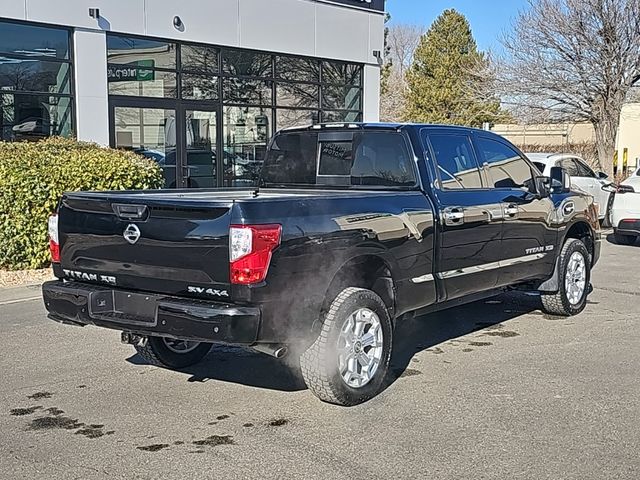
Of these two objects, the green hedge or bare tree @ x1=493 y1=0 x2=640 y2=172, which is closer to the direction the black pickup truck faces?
the bare tree

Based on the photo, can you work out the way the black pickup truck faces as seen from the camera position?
facing away from the viewer and to the right of the viewer

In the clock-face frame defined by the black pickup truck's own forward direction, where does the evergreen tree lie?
The evergreen tree is roughly at 11 o'clock from the black pickup truck.

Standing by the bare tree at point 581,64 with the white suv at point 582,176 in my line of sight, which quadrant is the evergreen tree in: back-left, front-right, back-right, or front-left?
back-right

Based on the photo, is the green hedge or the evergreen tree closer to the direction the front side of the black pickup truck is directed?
the evergreen tree

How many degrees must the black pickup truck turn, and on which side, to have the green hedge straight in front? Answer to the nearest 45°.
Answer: approximately 90° to its left

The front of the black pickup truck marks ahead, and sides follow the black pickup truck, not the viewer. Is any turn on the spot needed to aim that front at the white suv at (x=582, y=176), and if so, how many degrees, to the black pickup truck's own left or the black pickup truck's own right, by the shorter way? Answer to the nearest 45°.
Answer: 0° — it already faces it

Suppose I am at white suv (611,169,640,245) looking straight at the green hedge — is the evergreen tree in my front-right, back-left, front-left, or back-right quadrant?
back-right

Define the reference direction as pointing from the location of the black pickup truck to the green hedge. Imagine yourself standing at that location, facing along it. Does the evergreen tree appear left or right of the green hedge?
right
